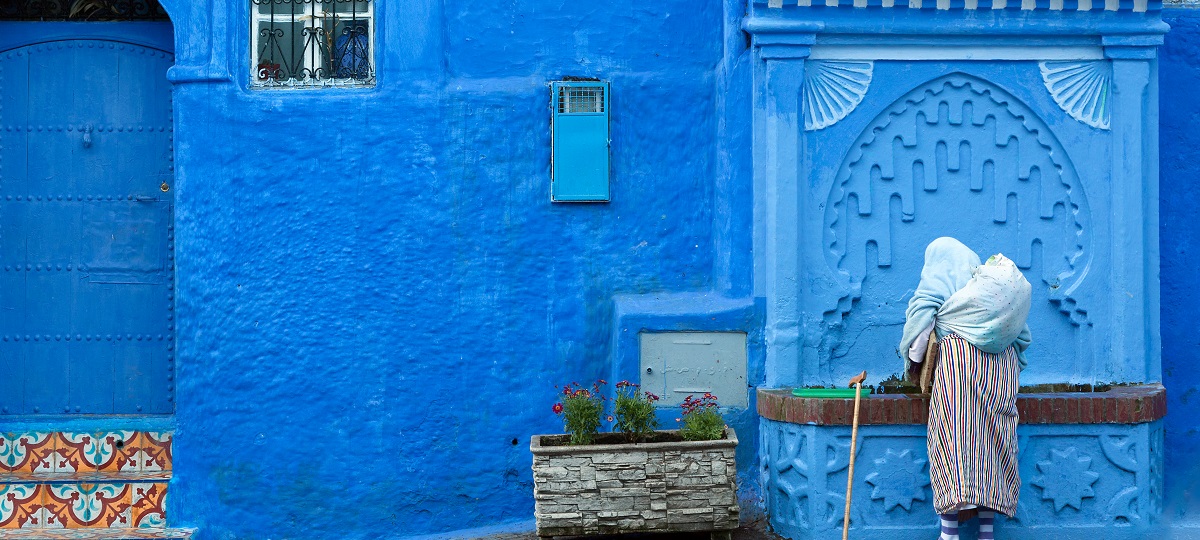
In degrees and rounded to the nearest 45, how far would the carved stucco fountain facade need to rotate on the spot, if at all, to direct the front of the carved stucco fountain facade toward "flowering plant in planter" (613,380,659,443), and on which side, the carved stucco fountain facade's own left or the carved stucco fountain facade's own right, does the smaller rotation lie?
approximately 45° to the carved stucco fountain facade's own right

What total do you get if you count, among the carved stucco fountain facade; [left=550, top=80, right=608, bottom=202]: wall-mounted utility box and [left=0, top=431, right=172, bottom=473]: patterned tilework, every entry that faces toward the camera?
3

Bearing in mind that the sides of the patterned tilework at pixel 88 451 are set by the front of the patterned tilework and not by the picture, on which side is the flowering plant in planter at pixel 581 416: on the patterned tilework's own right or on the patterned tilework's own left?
on the patterned tilework's own left

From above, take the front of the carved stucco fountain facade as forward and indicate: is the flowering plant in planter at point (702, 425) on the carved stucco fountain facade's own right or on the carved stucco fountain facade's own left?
on the carved stucco fountain facade's own right

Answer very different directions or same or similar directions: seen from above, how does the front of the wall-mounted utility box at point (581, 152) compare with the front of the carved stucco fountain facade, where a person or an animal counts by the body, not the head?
same or similar directions

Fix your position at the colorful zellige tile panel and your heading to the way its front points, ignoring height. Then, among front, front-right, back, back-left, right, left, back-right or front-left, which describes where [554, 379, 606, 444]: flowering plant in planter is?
front-left

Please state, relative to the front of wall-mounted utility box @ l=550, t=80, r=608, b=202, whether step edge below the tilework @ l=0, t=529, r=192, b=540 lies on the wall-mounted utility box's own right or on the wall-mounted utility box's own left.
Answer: on the wall-mounted utility box's own right

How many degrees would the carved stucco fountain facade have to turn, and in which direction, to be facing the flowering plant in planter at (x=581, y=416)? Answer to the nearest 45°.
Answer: approximately 45° to its right

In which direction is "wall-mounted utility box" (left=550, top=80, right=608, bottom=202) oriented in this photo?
toward the camera

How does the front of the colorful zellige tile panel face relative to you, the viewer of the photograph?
facing the viewer

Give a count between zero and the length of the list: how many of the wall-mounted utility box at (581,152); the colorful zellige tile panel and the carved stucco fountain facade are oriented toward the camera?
3
